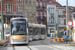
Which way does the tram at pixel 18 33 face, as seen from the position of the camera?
facing the viewer
